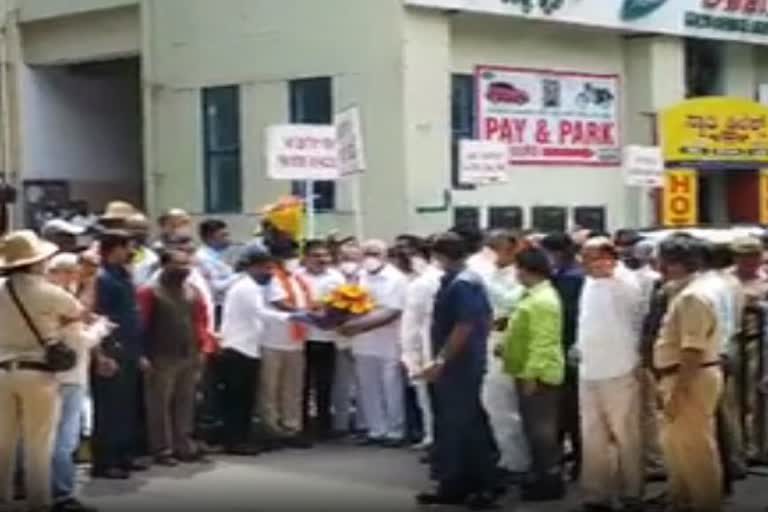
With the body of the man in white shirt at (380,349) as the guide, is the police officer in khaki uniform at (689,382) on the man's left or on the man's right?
on the man's left

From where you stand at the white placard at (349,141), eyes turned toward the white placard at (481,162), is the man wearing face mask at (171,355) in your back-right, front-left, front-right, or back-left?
back-right

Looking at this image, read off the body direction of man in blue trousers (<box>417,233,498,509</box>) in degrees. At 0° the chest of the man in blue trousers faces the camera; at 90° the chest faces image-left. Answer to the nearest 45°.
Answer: approximately 90°

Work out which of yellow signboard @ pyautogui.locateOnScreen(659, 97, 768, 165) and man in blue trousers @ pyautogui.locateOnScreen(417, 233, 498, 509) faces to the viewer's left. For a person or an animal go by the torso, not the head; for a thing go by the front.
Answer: the man in blue trousers

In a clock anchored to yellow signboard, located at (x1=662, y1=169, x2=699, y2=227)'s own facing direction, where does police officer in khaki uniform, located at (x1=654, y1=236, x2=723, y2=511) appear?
The police officer in khaki uniform is roughly at 12 o'clock from the yellow signboard.

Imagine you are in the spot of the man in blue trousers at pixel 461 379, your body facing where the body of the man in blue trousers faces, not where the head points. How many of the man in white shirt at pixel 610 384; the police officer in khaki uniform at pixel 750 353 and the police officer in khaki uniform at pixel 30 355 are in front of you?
1

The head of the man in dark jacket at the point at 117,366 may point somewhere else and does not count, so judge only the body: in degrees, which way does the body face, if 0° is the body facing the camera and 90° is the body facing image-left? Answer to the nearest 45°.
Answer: approximately 270°
